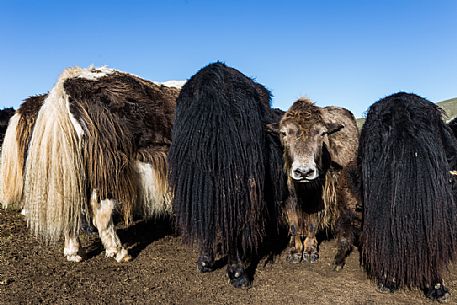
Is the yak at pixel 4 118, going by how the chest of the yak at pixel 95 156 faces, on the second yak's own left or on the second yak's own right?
on the second yak's own left

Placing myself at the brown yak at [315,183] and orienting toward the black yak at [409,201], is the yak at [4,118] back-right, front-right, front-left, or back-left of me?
back-right

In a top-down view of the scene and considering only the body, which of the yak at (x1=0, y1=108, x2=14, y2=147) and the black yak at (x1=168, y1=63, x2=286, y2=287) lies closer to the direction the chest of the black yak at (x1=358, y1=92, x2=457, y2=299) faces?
the yak

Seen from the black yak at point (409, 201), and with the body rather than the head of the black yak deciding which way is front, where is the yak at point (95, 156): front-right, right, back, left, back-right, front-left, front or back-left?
left

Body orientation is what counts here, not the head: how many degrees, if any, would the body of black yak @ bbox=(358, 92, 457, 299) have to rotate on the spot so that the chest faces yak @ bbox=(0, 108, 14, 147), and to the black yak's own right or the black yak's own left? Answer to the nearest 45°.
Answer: approximately 90° to the black yak's own left

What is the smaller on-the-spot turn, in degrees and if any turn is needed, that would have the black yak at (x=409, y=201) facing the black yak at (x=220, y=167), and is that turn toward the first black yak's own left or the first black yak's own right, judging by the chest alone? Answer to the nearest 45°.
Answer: approximately 90° to the first black yak's own left

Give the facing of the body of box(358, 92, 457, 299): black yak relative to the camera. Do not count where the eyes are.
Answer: away from the camera

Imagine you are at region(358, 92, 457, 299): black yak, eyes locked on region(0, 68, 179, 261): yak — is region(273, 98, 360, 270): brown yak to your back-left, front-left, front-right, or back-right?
front-right

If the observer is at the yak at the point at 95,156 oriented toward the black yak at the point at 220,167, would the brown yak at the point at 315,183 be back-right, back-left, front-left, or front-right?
front-left

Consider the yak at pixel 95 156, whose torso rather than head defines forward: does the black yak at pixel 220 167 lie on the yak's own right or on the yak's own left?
on the yak's own right

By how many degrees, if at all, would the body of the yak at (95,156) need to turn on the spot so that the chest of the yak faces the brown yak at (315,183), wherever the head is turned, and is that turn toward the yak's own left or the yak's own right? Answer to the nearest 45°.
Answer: approximately 45° to the yak's own right

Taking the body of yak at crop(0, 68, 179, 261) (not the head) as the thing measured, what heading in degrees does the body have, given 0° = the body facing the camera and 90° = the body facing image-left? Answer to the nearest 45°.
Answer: approximately 225°

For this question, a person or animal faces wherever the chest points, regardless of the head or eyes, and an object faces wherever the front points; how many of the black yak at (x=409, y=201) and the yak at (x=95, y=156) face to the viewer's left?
0

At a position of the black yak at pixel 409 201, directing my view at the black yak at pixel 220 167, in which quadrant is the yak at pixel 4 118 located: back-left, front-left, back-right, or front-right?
front-right
